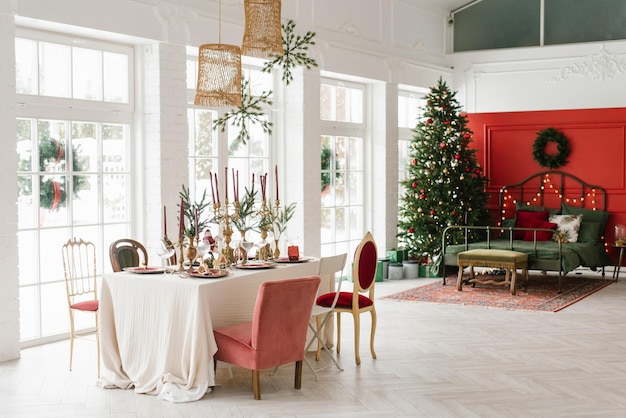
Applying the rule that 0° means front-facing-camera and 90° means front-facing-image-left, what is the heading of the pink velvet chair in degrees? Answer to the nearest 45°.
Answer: approximately 135°

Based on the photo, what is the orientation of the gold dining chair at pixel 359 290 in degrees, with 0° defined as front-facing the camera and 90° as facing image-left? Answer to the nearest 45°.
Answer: approximately 135°

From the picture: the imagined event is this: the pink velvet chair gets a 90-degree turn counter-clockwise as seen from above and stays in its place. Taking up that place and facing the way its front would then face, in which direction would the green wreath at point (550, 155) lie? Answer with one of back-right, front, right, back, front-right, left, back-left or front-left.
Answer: back

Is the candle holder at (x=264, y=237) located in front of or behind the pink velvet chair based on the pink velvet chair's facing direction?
in front

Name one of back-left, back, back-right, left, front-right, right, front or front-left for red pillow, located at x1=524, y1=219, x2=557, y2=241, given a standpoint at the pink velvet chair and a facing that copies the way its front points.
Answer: right

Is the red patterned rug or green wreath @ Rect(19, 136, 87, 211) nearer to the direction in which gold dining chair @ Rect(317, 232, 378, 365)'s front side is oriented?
the green wreath

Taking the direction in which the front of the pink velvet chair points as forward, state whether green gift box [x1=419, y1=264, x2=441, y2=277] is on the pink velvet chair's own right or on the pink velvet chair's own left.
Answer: on the pink velvet chair's own right

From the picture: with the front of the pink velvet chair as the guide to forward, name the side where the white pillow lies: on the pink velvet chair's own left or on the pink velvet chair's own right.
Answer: on the pink velvet chair's own right

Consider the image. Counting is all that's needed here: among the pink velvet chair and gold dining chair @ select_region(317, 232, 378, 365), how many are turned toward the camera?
0

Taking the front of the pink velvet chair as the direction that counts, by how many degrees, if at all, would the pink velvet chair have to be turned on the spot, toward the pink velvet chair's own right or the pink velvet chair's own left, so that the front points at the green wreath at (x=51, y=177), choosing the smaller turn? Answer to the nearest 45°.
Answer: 0° — it already faces it
